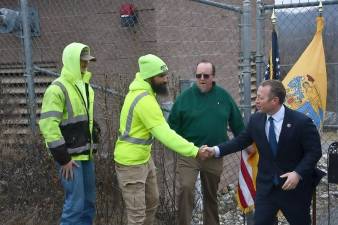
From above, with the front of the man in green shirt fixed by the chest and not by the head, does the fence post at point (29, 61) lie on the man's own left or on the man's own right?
on the man's own right

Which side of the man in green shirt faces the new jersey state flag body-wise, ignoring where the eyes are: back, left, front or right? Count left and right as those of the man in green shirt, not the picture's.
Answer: left

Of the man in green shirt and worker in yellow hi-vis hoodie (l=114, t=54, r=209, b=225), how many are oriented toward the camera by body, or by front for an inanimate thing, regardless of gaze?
1

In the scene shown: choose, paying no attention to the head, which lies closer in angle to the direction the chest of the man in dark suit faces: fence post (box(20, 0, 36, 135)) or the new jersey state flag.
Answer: the fence post

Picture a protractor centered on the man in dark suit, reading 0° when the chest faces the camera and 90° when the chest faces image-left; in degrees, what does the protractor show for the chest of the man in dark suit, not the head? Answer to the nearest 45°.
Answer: approximately 45°

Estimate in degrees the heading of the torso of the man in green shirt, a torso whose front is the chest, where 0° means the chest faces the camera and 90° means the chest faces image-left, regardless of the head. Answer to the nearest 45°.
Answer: approximately 0°

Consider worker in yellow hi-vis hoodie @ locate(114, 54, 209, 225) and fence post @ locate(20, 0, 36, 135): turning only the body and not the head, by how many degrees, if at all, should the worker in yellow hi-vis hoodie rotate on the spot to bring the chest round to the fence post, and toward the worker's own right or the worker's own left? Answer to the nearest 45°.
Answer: approximately 135° to the worker's own left

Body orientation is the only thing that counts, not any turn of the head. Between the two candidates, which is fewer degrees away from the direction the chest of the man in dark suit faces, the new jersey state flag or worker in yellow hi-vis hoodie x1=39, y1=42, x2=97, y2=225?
the worker in yellow hi-vis hoodie

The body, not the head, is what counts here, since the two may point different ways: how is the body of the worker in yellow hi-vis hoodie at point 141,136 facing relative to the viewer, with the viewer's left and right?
facing to the right of the viewer

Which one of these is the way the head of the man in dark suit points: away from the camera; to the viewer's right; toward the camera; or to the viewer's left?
to the viewer's left

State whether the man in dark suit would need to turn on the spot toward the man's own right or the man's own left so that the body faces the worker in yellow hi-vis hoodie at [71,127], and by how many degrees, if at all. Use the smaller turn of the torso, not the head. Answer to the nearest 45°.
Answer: approximately 45° to the man's own right

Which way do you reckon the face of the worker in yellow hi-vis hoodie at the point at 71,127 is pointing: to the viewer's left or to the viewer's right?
to the viewer's right

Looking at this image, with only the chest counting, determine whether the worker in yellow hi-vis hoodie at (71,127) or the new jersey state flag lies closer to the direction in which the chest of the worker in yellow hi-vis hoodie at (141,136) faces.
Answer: the new jersey state flag

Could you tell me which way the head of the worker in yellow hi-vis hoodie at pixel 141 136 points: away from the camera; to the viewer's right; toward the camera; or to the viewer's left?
to the viewer's right
